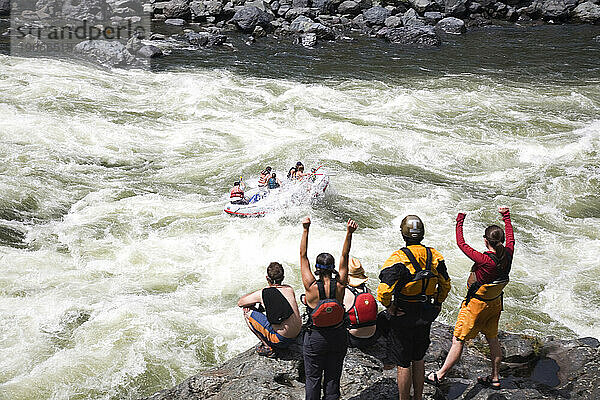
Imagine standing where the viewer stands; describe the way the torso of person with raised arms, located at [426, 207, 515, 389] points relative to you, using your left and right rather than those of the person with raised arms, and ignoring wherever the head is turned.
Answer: facing away from the viewer and to the left of the viewer

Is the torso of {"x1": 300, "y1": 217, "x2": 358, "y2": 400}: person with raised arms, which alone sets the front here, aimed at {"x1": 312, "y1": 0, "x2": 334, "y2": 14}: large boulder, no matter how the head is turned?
yes

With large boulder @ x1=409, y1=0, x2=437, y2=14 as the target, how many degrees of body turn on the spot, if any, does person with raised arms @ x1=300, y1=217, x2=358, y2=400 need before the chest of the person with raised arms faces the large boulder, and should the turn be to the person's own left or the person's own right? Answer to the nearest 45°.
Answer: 0° — they already face it

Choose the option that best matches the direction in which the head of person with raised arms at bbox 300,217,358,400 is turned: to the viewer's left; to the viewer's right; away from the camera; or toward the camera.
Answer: away from the camera

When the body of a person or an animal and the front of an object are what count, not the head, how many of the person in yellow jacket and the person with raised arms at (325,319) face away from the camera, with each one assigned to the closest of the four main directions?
2

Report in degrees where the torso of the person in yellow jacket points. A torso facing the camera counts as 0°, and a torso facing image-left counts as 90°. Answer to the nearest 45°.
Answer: approximately 180°

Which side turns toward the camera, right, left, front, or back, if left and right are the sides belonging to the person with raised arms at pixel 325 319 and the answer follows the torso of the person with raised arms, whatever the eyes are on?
back

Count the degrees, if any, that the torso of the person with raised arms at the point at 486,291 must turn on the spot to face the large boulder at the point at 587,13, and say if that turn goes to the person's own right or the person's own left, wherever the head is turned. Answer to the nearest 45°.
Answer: approximately 45° to the person's own right

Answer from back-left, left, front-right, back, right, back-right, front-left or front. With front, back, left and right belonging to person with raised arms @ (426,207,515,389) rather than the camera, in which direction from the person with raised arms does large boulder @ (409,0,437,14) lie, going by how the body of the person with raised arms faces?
front-right

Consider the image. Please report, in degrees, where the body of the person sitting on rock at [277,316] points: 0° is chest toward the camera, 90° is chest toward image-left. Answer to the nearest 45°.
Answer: approximately 135°

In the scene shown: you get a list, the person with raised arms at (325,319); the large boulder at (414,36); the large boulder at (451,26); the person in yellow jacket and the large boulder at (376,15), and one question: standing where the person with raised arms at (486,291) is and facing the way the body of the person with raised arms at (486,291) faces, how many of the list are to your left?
2

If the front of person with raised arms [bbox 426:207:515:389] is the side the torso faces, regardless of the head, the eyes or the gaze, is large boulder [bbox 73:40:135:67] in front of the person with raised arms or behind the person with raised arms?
in front

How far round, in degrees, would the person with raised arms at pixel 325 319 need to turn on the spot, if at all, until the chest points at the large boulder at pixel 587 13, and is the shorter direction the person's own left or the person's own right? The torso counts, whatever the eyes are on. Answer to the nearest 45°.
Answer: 0° — they already face it
